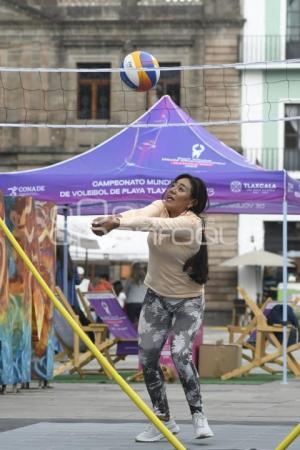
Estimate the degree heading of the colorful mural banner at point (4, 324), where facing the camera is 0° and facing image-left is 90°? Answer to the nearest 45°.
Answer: approximately 0°
